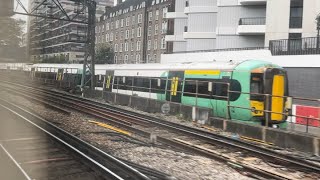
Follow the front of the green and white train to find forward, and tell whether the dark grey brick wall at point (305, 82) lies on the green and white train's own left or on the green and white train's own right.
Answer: on the green and white train's own left

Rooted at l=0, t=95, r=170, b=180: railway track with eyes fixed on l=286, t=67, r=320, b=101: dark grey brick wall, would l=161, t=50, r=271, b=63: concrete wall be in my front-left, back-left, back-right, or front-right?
front-left

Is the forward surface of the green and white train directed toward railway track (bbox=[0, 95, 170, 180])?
no

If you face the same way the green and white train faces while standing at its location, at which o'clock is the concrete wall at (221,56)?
The concrete wall is roughly at 8 o'clock from the green and white train.

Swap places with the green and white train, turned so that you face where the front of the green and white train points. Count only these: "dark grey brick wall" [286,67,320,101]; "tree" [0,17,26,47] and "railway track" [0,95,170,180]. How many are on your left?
1

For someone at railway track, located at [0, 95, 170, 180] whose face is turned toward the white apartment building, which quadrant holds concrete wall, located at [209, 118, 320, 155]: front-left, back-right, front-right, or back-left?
front-right

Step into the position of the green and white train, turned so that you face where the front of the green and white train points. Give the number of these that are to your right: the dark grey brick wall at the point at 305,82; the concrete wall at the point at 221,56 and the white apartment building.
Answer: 0

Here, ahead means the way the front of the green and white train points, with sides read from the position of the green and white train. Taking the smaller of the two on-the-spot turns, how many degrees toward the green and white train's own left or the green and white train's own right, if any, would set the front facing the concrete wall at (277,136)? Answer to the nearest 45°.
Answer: approximately 45° to the green and white train's own right

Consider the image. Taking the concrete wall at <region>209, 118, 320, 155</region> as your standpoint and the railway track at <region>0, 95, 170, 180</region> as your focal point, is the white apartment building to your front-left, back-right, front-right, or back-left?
back-right

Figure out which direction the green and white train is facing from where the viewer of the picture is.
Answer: facing the viewer and to the right of the viewer

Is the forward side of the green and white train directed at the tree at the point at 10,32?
no

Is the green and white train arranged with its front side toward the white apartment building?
no
